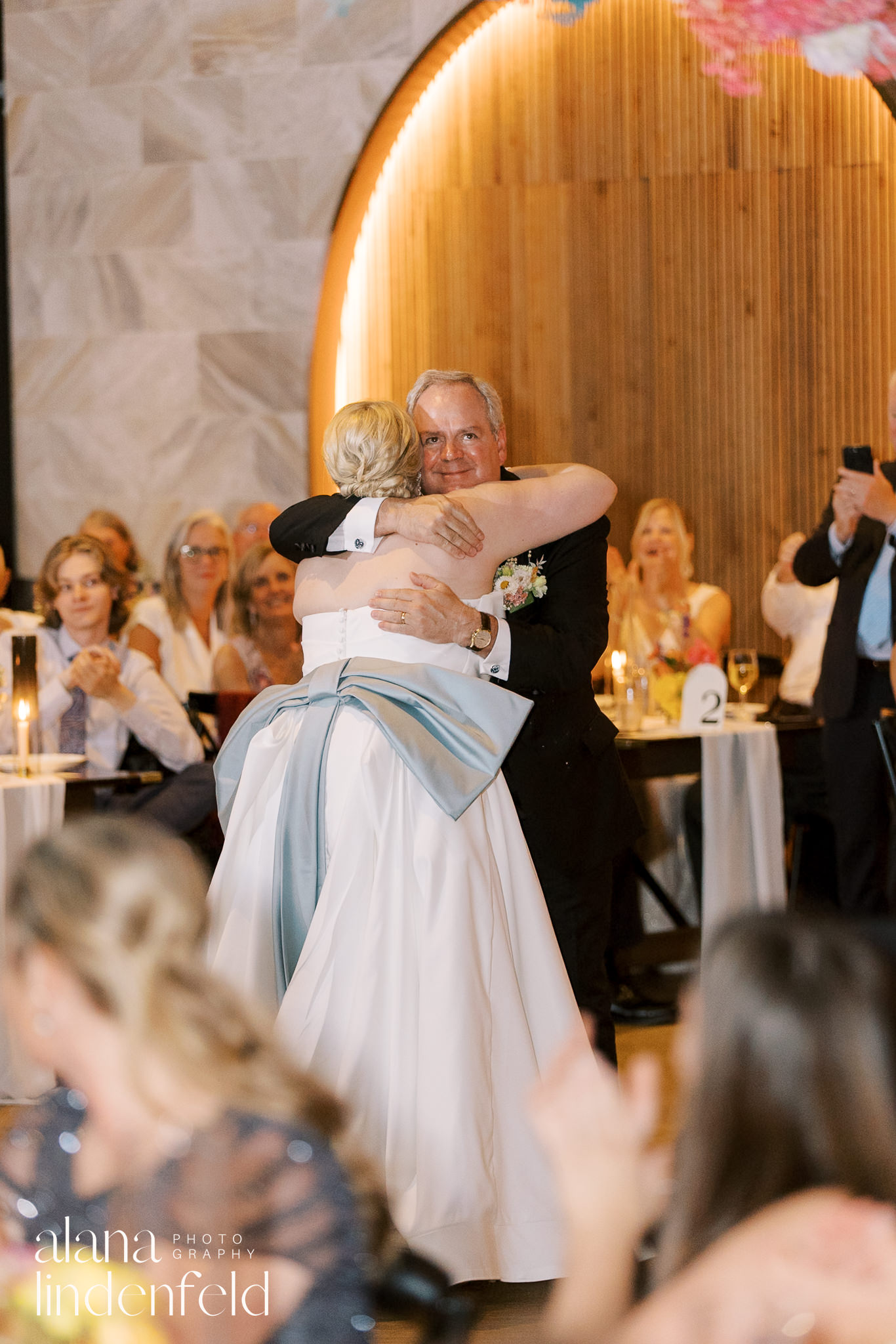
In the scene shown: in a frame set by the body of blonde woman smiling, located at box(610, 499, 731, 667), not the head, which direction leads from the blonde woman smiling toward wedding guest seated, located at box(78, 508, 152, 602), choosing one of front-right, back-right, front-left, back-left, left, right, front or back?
right

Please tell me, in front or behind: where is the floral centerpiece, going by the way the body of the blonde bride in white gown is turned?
in front

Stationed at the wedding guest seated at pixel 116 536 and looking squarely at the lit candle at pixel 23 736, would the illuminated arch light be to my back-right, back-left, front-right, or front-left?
back-left

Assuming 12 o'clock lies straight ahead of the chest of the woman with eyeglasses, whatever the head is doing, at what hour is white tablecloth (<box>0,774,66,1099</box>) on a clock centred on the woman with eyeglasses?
The white tablecloth is roughly at 2 o'clock from the woman with eyeglasses.

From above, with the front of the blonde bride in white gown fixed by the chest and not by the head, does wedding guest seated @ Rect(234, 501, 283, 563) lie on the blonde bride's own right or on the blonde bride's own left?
on the blonde bride's own left

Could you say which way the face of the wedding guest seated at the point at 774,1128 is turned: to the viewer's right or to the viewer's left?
to the viewer's left

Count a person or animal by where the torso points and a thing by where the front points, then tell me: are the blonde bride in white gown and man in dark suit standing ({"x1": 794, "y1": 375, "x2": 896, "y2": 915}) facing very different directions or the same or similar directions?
very different directions

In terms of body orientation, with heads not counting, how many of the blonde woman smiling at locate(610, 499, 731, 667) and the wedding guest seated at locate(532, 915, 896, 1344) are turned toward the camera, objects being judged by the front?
1

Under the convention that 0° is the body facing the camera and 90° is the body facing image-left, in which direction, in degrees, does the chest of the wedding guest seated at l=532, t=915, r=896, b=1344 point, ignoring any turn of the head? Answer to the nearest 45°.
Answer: approximately 135°

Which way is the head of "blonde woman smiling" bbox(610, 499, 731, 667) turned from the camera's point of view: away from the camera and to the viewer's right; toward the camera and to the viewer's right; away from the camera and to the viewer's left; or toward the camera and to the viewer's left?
toward the camera and to the viewer's left

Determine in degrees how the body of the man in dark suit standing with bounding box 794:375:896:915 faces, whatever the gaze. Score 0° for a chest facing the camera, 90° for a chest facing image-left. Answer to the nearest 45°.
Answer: approximately 45°

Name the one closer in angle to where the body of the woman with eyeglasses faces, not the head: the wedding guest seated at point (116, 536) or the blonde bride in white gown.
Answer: the blonde bride in white gown

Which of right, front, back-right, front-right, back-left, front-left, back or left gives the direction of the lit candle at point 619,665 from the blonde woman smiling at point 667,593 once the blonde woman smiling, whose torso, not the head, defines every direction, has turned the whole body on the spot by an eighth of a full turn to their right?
front-left

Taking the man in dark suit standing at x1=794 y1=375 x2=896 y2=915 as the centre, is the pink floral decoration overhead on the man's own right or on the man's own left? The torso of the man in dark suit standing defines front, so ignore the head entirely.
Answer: on the man's own right
